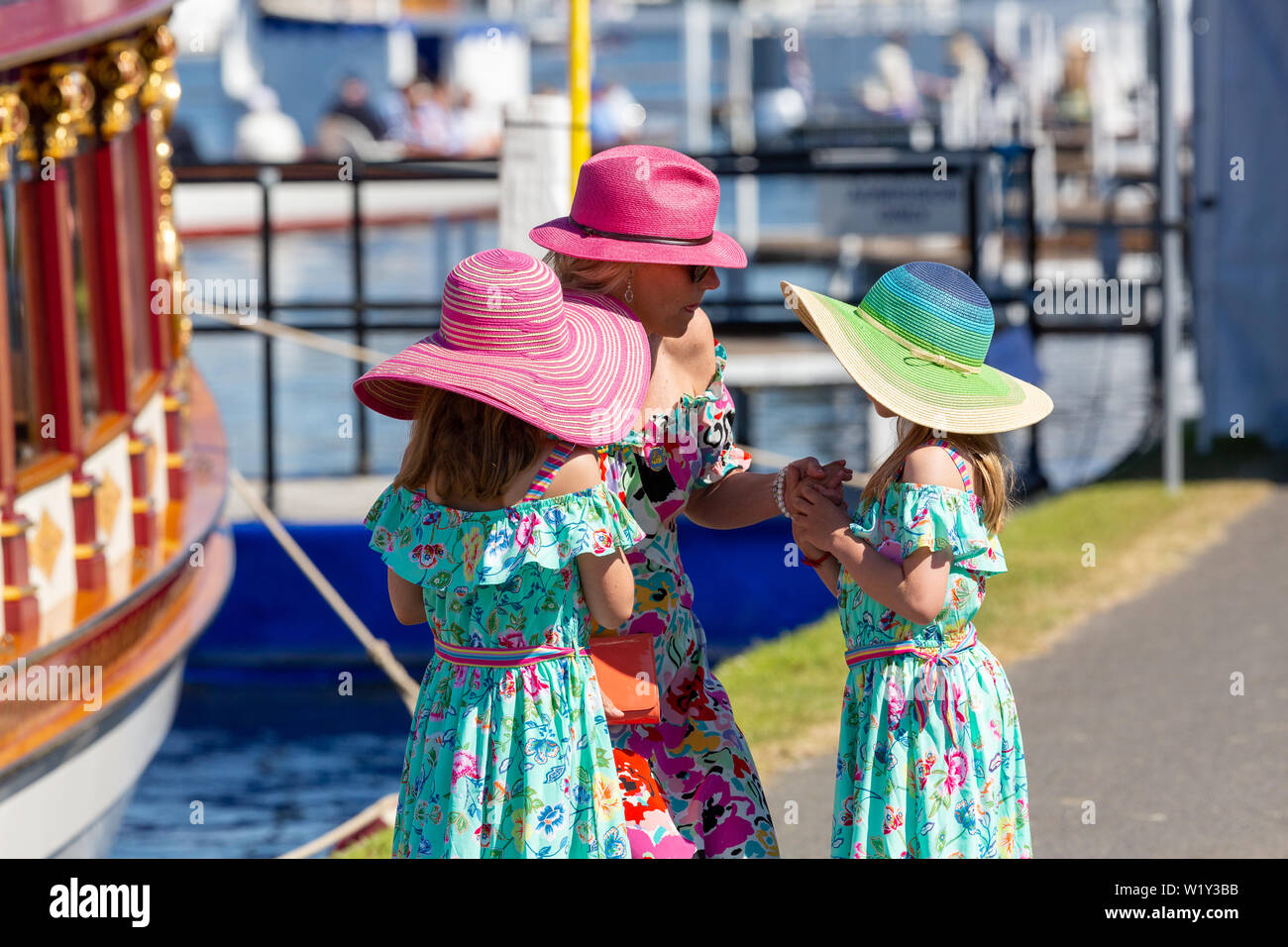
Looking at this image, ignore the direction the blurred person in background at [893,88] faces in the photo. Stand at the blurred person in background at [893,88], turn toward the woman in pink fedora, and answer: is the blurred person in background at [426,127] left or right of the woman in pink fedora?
right

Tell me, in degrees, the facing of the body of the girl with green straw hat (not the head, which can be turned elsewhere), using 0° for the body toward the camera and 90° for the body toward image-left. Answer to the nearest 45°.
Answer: approximately 90°

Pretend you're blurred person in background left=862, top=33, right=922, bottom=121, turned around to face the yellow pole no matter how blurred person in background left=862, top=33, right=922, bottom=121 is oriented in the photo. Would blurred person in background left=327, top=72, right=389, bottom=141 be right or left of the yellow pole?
right

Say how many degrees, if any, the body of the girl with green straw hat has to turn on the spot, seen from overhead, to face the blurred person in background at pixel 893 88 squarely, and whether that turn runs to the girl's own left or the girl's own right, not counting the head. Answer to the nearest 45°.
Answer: approximately 90° to the girl's own right

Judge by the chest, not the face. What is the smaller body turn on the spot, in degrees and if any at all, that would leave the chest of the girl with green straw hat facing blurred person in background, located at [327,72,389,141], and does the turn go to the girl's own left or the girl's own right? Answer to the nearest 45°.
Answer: approximately 90° to the girl's own right

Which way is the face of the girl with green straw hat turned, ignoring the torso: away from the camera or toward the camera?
away from the camera

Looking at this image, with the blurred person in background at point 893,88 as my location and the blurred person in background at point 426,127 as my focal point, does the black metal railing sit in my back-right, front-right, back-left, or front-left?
front-left
